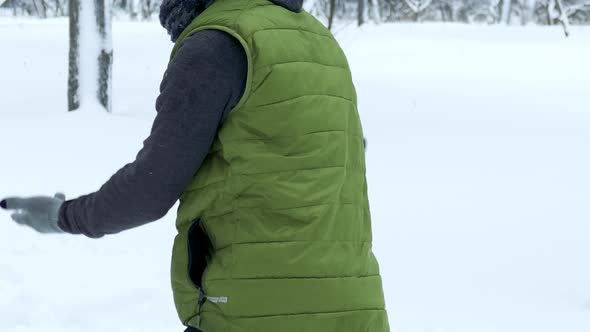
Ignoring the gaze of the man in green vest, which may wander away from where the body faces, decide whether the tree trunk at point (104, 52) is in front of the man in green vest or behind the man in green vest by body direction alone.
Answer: in front

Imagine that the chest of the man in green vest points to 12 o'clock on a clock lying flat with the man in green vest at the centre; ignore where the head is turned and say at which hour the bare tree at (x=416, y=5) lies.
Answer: The bare tree is roughly at 2 o'clock from the man in green vest.

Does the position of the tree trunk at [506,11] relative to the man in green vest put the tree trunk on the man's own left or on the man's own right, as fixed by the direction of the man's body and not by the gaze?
on the man's own right

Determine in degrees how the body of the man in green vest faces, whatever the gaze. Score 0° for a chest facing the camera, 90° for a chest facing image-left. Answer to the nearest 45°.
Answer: approximately 135°

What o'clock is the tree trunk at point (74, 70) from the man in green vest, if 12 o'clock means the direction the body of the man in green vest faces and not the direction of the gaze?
The tree trunk is roughly at 1 o'clock from the man in green vest.
